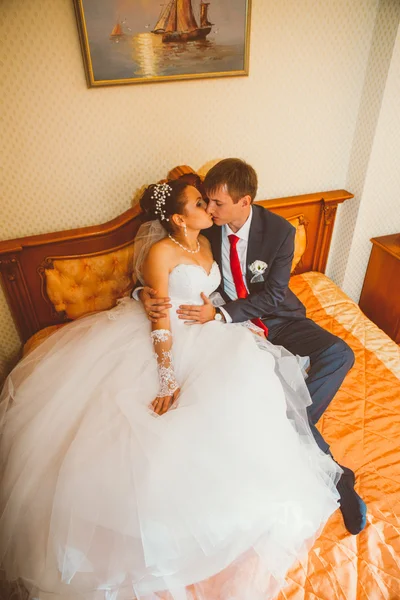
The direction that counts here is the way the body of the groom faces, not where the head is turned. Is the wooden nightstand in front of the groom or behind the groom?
behind

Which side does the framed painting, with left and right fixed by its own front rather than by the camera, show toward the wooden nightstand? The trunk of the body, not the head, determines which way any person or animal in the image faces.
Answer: left

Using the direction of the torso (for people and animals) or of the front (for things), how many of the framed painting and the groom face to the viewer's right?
0

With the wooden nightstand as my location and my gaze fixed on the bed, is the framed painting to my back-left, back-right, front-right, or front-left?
front-right

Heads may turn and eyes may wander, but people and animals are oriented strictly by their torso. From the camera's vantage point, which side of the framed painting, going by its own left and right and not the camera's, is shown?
front

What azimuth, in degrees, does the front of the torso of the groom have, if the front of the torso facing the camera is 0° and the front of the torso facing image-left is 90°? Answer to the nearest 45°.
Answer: approximately 45°
